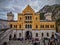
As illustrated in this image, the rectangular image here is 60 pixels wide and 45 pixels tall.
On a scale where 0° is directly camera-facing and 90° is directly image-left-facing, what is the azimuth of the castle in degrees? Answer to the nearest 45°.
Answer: approximately 0°
